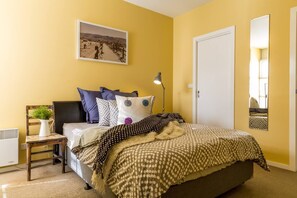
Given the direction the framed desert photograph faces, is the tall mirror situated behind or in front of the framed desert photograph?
in front

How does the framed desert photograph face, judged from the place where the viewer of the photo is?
facing the viewer and to the right of the viewer

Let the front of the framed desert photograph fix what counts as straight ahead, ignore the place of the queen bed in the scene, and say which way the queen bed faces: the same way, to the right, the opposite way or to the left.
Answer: the same way

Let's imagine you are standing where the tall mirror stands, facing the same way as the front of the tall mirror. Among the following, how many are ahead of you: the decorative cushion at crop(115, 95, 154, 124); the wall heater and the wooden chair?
3

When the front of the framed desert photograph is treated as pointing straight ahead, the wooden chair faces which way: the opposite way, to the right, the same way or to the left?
the same way

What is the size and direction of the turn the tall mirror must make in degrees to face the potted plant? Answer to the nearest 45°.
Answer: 0° — it already faces it

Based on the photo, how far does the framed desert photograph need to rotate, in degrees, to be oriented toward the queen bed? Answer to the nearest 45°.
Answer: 0° — it already faces it

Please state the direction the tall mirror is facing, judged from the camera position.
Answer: facing the viewer and to the left of the viewer

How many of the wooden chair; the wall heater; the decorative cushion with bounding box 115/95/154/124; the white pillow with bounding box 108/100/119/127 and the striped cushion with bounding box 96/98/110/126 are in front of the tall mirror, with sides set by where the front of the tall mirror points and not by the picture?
5

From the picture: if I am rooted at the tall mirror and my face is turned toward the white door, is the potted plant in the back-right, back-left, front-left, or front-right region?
front-left

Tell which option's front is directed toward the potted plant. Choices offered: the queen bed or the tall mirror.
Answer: the tall mirror

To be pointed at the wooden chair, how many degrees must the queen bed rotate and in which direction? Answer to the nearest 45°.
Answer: approximately 135° to its right

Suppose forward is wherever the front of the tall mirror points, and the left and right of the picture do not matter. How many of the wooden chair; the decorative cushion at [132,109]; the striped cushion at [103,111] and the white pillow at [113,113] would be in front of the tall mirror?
4
